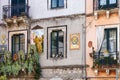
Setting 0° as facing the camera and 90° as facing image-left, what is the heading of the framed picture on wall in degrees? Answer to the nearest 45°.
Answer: approximately 0°

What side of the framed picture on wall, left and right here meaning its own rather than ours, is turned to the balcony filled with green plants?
right
